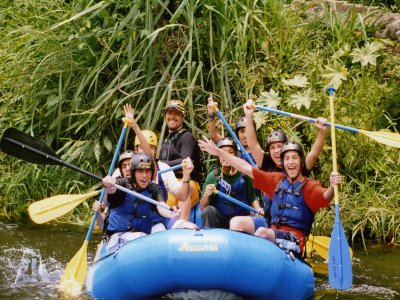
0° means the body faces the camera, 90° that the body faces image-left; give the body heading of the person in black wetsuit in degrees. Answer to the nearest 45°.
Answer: approximately 45°

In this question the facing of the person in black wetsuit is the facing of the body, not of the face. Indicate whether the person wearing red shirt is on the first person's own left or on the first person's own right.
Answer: on the first person's own left

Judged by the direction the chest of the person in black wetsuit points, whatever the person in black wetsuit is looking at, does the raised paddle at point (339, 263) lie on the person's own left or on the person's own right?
on the person's own left
